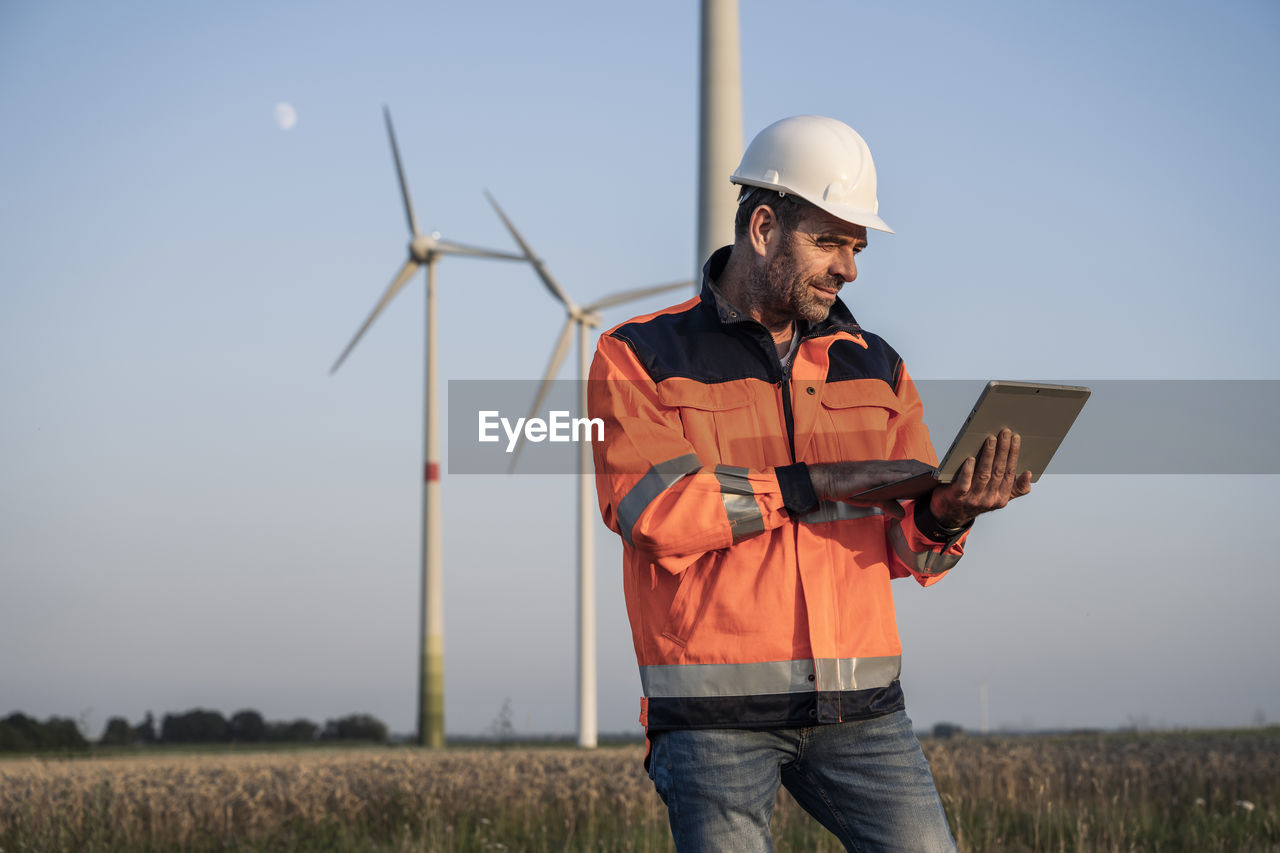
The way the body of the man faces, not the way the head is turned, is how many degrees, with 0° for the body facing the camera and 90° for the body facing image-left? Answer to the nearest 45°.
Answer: approximately 315°
